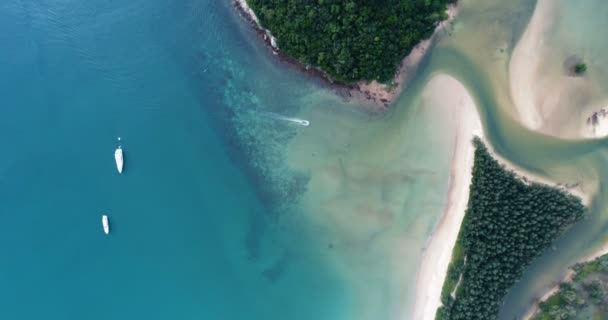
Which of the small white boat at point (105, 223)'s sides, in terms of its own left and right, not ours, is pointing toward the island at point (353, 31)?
right

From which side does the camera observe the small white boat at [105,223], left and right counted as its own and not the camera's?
back
